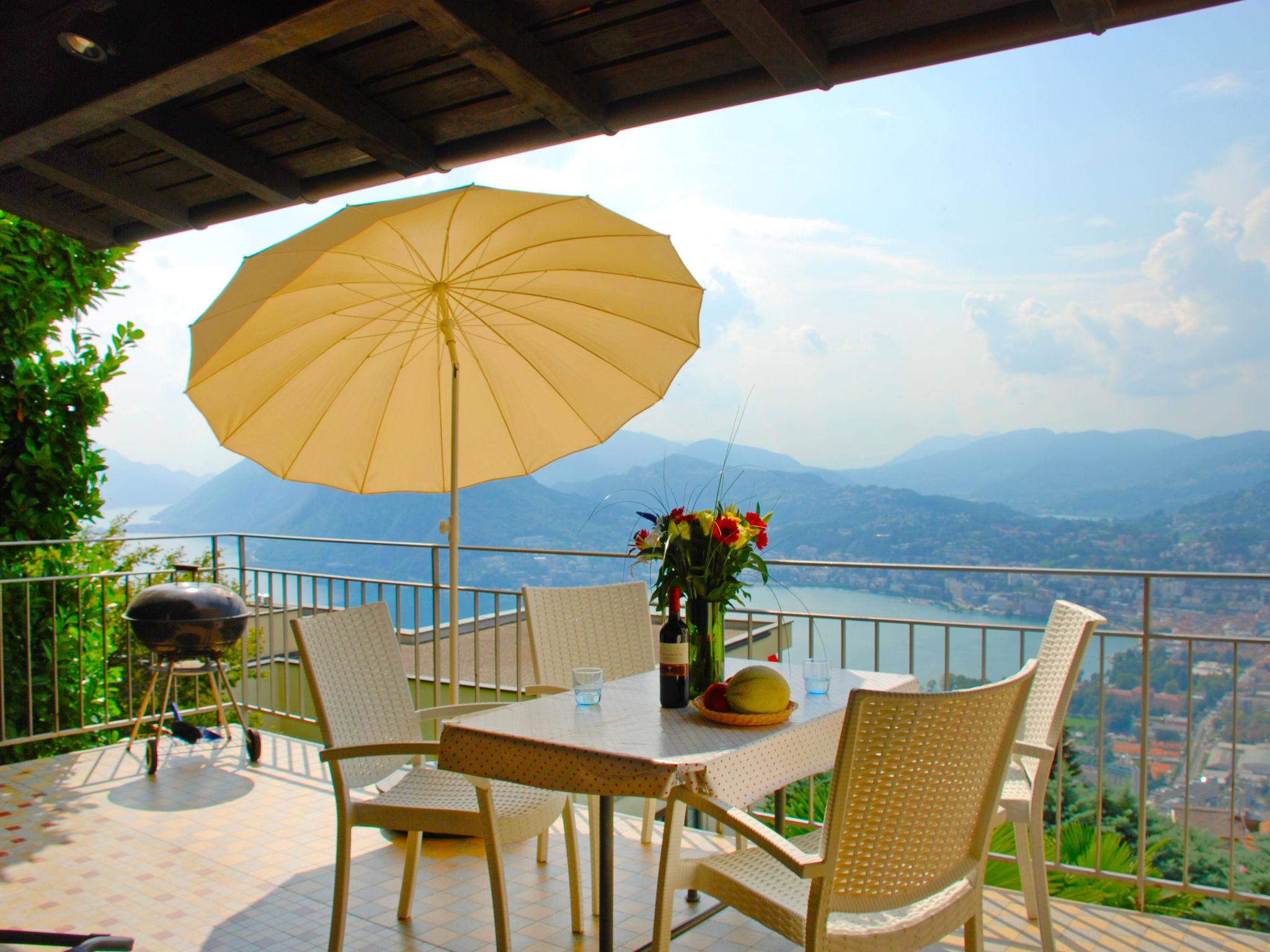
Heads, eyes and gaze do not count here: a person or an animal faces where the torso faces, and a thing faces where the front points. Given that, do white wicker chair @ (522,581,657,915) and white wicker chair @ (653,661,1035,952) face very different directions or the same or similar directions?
very different directions

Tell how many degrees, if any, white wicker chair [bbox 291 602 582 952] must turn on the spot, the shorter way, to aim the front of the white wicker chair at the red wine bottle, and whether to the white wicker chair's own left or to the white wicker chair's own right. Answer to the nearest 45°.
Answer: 0° — it already faces it

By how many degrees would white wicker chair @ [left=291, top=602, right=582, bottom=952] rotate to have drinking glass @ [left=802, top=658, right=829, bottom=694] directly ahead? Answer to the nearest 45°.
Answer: approximately 45° to its left

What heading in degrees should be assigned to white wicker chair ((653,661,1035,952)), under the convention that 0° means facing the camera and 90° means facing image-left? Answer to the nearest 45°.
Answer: approximately 135°

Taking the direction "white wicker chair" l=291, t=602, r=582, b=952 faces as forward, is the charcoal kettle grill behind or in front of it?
behind

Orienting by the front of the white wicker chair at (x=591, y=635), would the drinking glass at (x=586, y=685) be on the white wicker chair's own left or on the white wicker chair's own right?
on the white wicker chair's own right

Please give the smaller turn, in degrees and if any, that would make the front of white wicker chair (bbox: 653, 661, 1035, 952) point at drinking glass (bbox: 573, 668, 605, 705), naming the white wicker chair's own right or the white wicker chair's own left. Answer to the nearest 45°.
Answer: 0° — it already faces it

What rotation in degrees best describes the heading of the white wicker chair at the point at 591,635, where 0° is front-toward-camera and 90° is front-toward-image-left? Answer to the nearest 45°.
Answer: approximately 315°
